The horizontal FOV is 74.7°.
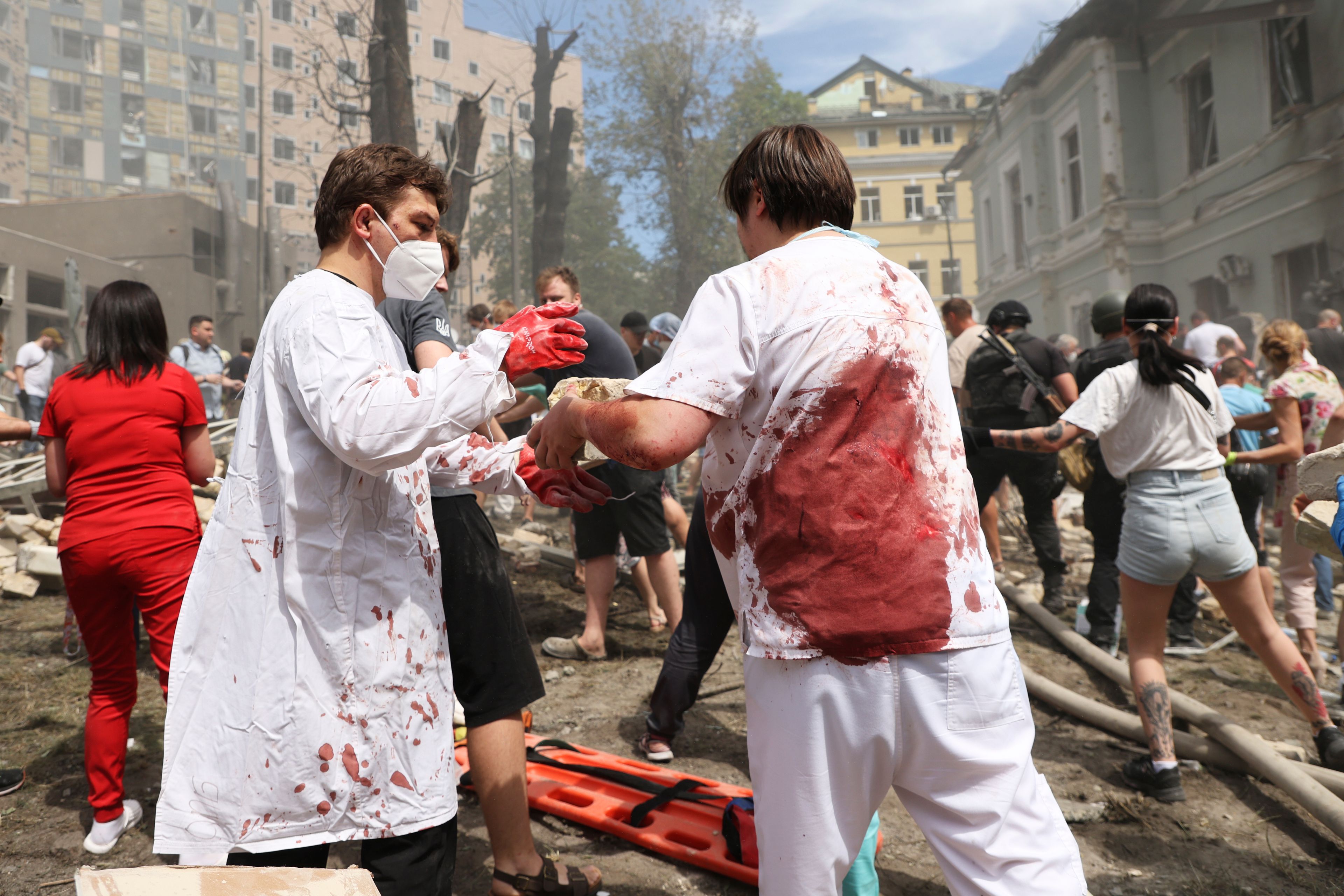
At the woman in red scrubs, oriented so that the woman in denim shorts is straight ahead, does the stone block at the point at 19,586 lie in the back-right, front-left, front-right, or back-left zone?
back-left

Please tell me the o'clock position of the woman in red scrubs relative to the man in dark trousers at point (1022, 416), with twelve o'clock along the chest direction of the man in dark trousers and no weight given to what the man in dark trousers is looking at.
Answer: The woman in red scrubs is roughly at 7 o'clock from the man in dark trousers.

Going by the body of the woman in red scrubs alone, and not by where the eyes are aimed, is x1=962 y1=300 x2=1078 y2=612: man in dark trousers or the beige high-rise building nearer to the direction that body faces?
the beige high-rise building

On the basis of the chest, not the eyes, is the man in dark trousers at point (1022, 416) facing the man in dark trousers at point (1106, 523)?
no

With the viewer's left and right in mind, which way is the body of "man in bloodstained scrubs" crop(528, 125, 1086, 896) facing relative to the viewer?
facing away from the viewer and to the left of the viewer

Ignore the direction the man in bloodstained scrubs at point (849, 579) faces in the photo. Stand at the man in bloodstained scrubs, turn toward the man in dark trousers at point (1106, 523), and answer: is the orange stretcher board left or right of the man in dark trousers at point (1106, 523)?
left

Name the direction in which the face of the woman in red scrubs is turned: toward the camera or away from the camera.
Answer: away from the camera

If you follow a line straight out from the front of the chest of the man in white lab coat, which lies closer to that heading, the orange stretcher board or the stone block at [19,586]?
the orange stretcher board

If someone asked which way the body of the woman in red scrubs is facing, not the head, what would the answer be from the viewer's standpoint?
away from the camera

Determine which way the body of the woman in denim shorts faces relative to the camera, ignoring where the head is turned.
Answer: away from the camera

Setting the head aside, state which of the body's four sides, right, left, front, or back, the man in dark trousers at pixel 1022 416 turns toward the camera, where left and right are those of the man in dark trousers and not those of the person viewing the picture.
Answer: back

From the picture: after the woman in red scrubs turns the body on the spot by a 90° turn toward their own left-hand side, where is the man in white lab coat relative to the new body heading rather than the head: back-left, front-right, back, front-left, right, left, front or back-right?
left

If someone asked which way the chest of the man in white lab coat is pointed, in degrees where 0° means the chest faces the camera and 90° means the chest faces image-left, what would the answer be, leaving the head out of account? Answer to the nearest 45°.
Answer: approximately 270°

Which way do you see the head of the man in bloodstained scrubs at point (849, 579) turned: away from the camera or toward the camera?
away from the camera

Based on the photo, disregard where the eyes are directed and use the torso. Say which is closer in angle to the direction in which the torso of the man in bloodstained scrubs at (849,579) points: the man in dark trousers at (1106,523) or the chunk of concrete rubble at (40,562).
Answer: the chunk of concrete rubble

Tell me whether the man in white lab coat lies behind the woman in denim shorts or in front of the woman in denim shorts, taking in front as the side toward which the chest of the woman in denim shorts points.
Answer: behind

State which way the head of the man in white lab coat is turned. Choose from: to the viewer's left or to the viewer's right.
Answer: to the viewer's right

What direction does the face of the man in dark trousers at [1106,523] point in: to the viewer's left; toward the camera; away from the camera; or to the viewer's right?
away from the camera

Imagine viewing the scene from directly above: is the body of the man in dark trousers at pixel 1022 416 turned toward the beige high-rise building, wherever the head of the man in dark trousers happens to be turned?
no
